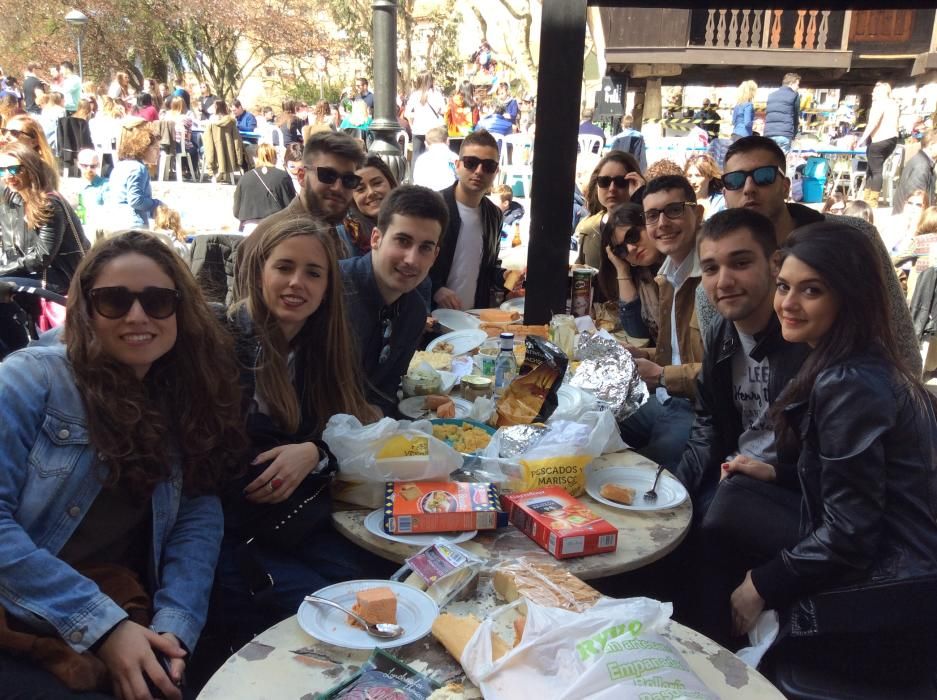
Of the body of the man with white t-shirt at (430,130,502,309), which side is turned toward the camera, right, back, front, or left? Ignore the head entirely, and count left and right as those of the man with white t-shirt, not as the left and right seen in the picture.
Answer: front

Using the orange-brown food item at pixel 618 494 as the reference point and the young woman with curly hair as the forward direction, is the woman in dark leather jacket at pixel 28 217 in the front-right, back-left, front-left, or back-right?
front-right

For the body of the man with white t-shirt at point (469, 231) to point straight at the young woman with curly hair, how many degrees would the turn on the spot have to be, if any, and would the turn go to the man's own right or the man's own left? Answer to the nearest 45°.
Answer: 0° — they already face them

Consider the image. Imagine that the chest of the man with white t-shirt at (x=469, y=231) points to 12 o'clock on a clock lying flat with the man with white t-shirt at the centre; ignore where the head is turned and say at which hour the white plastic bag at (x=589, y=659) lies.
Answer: The white plastic bag is roughly at 12 o'clock from the man with white t-shirt.

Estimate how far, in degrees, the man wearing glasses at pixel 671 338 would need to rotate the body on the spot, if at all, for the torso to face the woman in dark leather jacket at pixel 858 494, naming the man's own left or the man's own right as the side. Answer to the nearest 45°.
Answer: approximately 45° to the man's own left

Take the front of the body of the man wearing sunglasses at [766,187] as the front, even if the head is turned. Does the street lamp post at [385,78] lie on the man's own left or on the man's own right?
on the man's own right

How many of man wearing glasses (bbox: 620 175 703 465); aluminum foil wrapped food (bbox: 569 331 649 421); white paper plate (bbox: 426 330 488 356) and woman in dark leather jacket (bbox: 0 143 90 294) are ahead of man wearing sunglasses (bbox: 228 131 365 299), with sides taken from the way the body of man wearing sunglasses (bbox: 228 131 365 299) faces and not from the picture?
3

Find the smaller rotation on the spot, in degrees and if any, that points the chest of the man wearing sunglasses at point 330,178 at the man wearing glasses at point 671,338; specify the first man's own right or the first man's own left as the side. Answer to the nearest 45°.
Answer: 0° — they already face them

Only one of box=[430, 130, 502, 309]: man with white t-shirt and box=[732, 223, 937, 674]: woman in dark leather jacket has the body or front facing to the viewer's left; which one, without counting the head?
the woman in dark leather jacket

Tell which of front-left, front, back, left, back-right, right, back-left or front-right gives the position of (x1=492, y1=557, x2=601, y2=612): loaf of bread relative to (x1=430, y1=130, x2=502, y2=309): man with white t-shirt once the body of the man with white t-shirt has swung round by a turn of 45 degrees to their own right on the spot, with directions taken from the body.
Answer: front-left

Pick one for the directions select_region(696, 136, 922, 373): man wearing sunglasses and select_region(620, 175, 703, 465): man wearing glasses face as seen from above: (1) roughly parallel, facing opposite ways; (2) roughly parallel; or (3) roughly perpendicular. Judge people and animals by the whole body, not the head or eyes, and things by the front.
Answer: roughly parallel

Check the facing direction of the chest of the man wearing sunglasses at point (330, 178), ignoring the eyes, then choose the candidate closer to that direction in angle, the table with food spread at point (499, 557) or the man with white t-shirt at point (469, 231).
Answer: the table with food spread

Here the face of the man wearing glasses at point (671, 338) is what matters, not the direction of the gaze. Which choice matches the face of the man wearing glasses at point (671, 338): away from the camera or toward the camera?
toward the camera

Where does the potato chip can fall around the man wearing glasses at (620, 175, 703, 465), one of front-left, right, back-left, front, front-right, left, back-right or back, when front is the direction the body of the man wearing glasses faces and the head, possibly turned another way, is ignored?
right

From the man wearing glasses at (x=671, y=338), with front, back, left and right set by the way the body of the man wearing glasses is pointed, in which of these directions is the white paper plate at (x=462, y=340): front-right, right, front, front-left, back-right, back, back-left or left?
front-right

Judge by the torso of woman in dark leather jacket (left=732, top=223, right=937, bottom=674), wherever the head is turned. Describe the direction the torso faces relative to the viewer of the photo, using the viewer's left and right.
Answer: facing to the left of the viewer

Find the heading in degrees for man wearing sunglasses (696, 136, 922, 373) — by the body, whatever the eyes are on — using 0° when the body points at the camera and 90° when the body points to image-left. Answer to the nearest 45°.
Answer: approximately 45°

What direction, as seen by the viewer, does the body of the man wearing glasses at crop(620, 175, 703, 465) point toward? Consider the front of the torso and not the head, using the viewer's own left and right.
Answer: facing the viewer and to the left of the viewer
